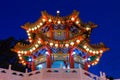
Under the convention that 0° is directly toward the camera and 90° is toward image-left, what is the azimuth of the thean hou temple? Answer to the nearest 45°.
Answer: approximately 0°
